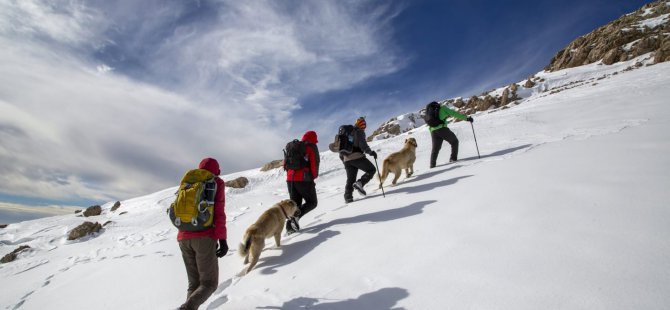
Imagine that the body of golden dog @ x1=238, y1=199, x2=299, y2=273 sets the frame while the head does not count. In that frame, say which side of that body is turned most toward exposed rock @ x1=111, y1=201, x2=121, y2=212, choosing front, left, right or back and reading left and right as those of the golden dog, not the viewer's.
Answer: left

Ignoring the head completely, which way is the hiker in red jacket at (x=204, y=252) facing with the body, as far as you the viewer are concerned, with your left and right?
facing away from the viewer and to the right of the viewer

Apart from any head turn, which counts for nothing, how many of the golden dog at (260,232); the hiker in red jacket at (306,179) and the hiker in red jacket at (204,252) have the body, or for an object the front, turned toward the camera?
0

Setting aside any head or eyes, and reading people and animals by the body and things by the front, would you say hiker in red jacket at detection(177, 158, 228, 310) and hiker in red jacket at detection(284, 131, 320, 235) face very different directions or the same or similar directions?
same or similar directions

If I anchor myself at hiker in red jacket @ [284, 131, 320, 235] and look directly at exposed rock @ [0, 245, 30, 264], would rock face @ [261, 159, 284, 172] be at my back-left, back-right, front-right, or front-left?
front-right

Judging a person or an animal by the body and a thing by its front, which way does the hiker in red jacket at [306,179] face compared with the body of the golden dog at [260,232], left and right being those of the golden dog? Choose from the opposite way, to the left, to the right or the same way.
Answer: the same way

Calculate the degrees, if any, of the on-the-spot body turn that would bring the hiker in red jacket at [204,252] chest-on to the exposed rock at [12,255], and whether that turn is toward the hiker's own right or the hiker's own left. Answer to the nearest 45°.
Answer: approximately 90° to the hiker's own left

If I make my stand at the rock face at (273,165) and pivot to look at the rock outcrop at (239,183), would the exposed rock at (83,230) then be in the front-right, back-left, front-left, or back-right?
front-right

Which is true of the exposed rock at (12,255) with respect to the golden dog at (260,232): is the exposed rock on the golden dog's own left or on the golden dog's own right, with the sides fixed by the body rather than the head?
on the golden dog's own left

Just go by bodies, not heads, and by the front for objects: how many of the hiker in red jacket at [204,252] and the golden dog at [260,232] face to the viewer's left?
0

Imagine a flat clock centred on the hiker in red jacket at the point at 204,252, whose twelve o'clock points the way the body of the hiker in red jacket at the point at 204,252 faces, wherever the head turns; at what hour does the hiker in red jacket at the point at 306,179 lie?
the hiker in red jacket at the point at 306,179 is roughly at 12 o'clock from the hiker in red jacket at the point at 204,252.

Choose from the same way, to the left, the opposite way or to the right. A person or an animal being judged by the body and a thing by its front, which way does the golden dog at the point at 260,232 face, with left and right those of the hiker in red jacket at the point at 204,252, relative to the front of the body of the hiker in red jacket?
the same way

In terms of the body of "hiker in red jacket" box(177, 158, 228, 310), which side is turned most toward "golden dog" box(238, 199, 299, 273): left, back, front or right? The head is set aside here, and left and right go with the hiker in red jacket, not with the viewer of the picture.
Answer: front

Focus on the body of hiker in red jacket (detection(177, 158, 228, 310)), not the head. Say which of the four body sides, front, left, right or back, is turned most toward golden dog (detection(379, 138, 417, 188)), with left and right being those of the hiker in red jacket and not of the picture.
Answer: front

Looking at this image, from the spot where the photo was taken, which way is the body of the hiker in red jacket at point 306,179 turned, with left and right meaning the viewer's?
facing away from the viewer and to the right of the viewer

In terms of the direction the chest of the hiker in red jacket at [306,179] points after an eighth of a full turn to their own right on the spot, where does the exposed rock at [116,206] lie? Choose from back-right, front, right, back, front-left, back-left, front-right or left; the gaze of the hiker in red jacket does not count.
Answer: back-left

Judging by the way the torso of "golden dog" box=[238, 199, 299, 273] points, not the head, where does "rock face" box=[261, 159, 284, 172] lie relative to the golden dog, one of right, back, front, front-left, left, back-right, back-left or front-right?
front-left

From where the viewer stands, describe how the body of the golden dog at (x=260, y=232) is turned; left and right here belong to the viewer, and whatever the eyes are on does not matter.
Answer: facing away from the viewer and to the right of the viewer
